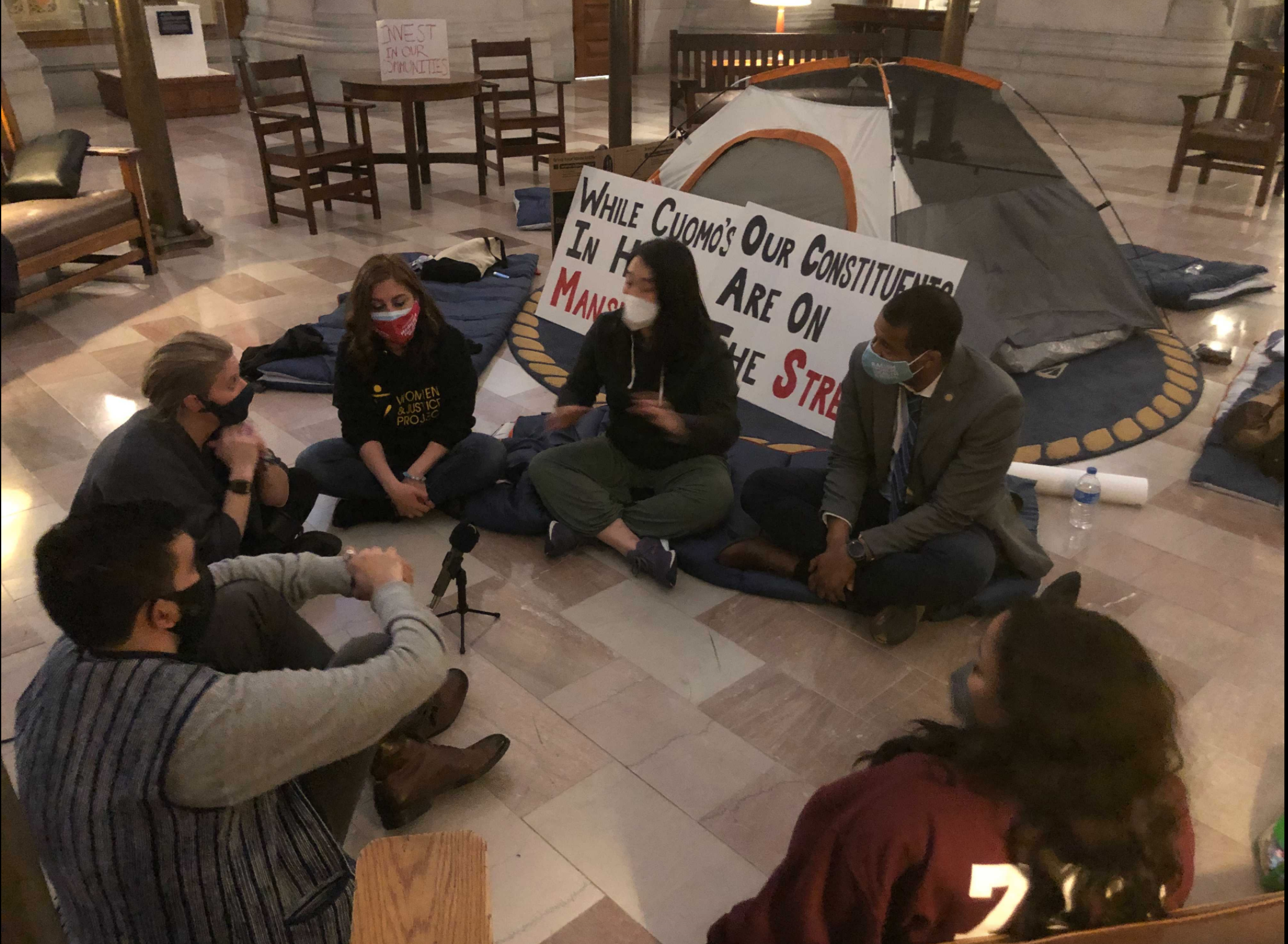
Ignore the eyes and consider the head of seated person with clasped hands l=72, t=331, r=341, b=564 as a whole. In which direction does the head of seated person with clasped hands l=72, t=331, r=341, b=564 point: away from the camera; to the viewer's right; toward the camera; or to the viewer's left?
to the viewer's right

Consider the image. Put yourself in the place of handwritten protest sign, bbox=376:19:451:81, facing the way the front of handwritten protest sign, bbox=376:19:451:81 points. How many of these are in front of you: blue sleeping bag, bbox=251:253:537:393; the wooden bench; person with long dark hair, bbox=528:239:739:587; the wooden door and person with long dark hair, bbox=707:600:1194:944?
3

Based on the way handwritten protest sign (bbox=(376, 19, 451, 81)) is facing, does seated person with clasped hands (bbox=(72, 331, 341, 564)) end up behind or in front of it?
in front

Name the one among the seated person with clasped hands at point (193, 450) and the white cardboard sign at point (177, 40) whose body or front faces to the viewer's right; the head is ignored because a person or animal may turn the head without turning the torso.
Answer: the seated person with clasped hands

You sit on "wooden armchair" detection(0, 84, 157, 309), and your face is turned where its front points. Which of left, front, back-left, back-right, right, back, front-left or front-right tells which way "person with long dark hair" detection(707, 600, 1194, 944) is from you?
front-right

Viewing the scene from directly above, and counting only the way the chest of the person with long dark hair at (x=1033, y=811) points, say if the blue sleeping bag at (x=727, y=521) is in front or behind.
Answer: in front

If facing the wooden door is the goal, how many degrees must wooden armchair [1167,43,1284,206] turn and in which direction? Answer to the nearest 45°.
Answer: approximately 90° to its right

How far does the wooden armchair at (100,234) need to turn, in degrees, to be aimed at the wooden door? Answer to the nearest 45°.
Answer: approximately 90° to its left

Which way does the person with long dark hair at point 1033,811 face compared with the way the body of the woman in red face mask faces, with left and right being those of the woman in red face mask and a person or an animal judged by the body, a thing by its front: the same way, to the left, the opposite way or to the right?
the opposite way

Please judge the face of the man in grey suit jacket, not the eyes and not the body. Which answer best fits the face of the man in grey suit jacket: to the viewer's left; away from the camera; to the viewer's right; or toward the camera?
to the viewer's left

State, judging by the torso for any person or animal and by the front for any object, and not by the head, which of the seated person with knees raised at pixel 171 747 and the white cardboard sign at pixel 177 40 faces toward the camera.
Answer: the white cardboard sign

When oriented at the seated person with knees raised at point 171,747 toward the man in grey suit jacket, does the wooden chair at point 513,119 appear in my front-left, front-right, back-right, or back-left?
front-left

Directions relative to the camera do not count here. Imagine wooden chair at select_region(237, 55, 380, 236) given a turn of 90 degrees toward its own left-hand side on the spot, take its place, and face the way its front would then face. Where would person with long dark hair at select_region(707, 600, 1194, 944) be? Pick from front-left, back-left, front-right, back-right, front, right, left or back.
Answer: back-right

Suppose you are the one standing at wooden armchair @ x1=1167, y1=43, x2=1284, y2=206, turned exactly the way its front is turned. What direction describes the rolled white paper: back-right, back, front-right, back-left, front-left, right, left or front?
front-left

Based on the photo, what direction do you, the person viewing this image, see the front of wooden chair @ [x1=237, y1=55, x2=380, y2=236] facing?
facing the viewer and to the right of the viewer

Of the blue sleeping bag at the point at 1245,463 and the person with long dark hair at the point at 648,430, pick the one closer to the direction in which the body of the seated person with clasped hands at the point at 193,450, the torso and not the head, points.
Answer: the person with long dark hair

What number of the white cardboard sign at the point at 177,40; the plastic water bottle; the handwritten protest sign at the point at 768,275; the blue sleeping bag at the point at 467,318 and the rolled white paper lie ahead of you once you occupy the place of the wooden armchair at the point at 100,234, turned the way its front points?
4

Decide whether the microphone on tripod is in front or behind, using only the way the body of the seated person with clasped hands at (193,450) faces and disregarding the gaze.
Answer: in front

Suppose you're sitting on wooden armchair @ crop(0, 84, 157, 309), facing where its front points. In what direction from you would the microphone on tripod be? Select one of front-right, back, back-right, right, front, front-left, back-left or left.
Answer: front-right
